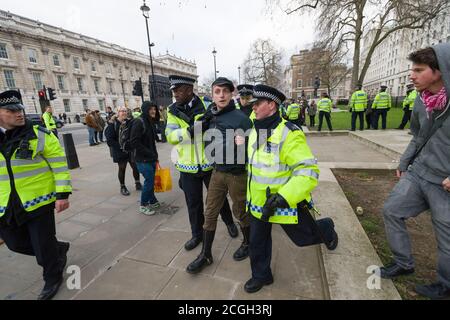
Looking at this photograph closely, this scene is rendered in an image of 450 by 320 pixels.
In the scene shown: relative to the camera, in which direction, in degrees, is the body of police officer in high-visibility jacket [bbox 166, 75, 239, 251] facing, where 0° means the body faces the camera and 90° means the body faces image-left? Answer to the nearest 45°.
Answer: approximately 0°

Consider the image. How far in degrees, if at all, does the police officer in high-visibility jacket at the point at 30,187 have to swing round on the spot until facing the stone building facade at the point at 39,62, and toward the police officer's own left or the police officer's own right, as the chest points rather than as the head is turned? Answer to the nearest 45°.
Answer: approximately 135° to the police officer's own right

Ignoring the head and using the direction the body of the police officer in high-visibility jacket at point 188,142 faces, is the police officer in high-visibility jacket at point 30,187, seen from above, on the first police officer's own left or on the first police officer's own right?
on the first police officer's own right

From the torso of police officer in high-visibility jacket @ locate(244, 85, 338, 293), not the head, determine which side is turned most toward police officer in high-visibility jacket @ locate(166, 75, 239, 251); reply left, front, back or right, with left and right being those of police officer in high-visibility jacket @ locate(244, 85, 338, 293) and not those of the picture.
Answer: right

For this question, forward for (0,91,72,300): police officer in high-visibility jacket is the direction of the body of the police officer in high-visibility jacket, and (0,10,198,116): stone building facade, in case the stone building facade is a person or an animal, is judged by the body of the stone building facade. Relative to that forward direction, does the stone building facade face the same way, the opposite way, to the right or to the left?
to the left
